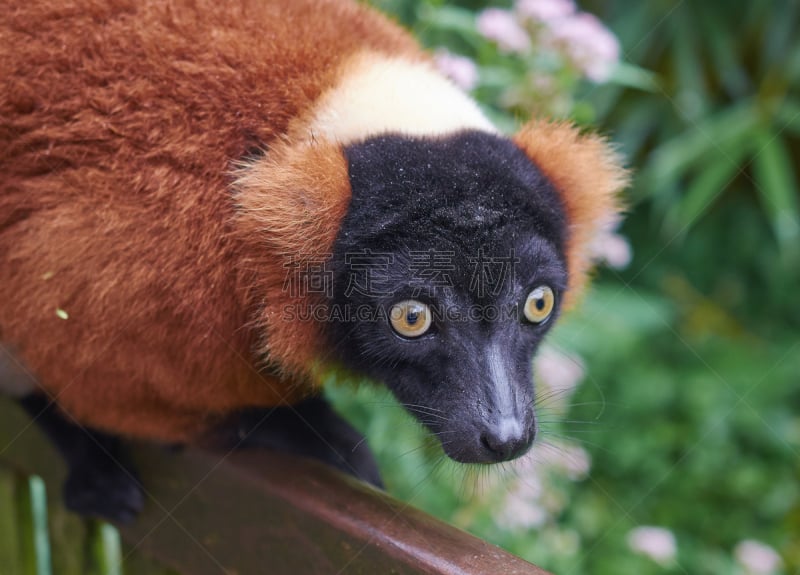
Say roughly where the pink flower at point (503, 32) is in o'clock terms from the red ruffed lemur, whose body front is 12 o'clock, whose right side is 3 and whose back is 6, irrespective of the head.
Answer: The pink flower is roughly at 8 o'clock from the red ruffed lemur.

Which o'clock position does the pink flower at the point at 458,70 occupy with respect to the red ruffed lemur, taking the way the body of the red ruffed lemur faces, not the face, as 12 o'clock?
The pink flower is roughly at 8 o'clock from the red ruffed lemur.

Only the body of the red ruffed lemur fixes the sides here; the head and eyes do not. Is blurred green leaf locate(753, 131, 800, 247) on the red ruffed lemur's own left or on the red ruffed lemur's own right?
on the red ruffed lemur's own left

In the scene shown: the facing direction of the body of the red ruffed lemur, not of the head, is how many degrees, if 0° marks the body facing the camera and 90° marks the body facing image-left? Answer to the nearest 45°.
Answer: approximately 315°

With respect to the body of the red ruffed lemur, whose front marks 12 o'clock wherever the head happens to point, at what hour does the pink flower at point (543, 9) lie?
The pink flower is roughly at 8 o'clock from the red ruffed lemur.

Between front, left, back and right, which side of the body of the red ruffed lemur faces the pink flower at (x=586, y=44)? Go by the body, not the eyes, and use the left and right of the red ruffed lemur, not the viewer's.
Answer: left
